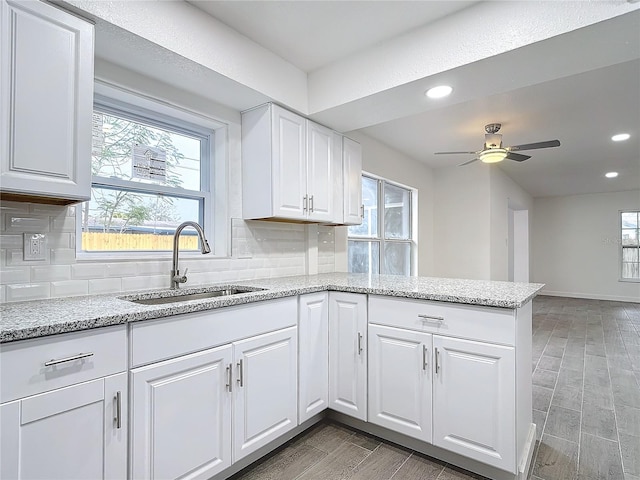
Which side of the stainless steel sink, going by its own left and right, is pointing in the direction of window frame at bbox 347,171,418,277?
left

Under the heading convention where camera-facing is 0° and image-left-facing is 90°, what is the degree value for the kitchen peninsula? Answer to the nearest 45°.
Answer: approximately 0°

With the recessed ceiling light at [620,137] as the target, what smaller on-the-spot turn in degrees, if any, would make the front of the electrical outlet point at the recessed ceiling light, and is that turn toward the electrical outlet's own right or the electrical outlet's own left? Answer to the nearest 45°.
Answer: approximately 90° to the electrical outlet's own left

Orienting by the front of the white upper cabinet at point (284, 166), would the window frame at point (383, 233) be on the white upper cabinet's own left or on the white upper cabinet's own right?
on the white upper cabinet's own left

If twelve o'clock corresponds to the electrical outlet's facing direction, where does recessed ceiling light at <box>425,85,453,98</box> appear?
The recessed ceiling light is roughly at 10 o'clock from the electrical outlet.

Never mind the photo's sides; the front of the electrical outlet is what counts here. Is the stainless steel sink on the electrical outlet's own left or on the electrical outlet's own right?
on the electrical outlet's own left

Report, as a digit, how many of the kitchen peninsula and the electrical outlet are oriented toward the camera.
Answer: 2

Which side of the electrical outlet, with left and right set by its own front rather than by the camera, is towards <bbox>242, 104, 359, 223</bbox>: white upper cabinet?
left

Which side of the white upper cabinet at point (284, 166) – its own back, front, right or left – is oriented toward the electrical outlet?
right
